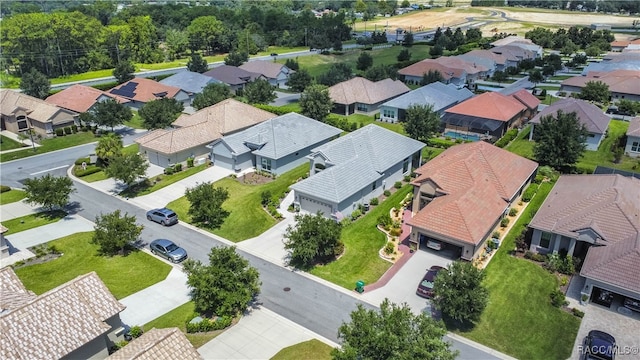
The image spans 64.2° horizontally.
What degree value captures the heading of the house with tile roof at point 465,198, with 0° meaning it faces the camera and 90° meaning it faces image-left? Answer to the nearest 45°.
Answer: approximately 45°

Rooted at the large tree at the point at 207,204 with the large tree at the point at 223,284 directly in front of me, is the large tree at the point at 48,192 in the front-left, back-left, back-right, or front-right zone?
back-right

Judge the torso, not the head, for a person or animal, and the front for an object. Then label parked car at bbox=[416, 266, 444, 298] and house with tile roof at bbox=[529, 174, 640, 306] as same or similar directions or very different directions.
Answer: very different directions

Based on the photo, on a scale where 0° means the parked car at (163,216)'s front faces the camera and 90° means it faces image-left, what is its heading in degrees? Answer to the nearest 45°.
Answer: approximately 135°

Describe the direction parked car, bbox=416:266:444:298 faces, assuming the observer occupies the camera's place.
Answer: facing away from the viewer and to the right of the viewer

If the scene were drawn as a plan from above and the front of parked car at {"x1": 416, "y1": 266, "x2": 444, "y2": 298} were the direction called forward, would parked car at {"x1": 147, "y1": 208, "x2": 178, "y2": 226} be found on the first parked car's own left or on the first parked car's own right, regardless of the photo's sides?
on the first parked car's own left

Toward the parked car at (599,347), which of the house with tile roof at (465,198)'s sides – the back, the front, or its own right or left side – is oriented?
left

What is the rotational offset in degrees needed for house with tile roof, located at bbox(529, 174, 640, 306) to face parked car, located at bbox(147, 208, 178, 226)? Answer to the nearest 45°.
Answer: approximately 45° to its right

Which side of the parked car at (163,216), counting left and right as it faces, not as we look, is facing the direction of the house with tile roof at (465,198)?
back
